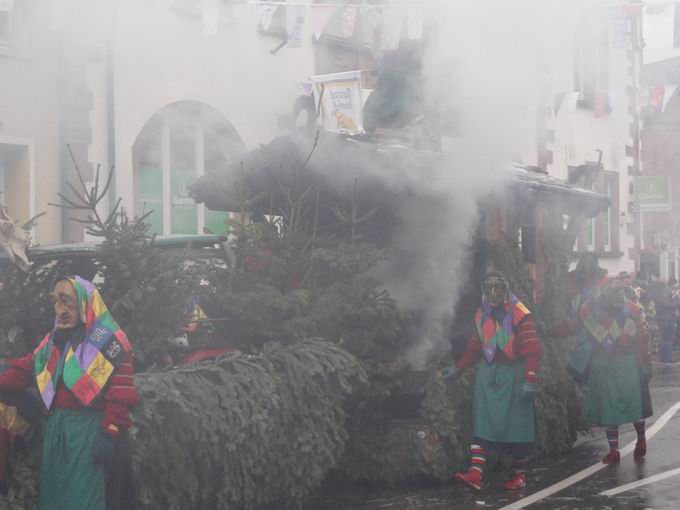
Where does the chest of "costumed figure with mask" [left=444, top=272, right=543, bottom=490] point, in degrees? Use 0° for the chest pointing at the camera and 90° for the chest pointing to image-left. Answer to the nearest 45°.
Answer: approximately 45°

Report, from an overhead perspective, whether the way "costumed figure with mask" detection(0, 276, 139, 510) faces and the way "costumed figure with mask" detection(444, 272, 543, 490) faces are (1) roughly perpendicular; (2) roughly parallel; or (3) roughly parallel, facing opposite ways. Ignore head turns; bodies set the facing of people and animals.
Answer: roughly parallel

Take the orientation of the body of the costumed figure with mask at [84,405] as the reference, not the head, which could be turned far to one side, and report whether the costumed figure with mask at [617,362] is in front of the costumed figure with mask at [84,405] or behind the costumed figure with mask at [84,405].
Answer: behind

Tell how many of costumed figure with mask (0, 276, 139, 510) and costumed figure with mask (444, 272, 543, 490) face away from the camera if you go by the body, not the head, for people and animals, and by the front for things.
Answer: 0

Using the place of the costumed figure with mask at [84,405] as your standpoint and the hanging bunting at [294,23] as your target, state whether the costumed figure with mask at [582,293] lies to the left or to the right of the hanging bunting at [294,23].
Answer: right

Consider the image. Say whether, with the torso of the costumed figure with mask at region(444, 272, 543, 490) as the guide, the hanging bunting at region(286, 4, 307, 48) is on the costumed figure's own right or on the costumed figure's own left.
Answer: on the costumed figure's own right

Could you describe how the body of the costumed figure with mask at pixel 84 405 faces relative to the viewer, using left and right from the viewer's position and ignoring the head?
facing the viewer and to the left of the viewer
